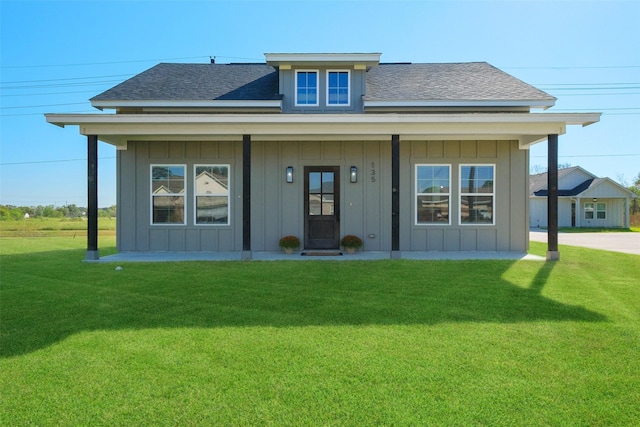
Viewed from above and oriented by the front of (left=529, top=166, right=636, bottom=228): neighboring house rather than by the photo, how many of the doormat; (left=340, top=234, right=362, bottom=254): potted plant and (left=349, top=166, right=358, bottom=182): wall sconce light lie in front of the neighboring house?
3

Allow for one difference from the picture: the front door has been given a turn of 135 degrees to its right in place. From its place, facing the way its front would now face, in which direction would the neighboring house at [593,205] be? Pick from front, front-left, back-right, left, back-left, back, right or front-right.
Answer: right

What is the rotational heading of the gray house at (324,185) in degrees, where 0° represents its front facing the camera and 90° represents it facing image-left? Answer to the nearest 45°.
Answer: approximately 0°

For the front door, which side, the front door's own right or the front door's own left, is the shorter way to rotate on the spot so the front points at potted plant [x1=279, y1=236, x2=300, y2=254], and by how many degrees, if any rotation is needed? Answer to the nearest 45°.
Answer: approximately 45° to the front door's own right

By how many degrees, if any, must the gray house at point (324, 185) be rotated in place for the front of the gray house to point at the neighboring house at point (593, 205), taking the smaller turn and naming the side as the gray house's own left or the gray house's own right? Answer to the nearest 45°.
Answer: approximately 135° to the gray house's own left

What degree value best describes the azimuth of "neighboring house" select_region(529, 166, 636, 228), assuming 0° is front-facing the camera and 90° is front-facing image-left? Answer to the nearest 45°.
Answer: approximately 0°

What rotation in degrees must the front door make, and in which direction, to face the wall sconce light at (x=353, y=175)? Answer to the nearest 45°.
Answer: approximately 90° to its left
